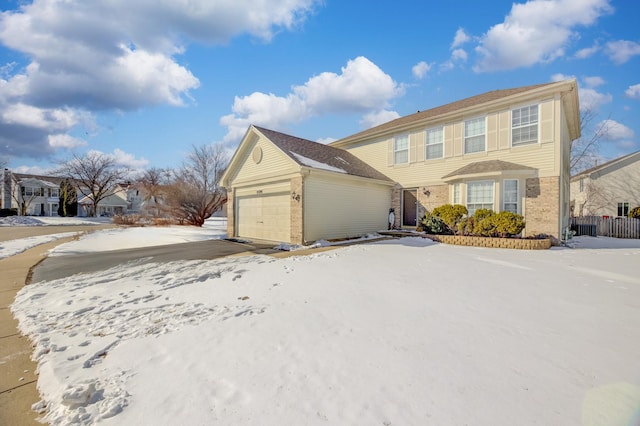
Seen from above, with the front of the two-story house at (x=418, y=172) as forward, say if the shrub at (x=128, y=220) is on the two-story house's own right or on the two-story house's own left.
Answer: on the two-story house's own right

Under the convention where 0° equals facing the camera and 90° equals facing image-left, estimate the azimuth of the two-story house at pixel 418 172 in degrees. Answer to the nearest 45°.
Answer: approximately 45°

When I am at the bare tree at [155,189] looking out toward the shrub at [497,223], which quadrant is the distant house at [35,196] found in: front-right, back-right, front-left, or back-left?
back-right

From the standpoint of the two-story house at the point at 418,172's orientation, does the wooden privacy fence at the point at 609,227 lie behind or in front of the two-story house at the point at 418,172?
behind

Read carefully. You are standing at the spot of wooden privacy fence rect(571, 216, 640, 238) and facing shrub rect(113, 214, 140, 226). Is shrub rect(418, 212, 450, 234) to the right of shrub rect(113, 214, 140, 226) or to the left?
left
